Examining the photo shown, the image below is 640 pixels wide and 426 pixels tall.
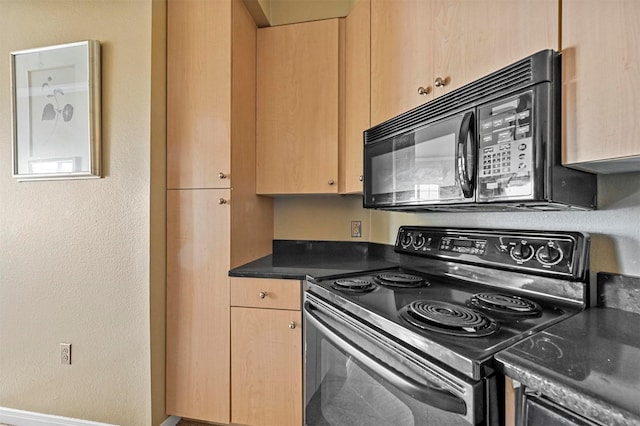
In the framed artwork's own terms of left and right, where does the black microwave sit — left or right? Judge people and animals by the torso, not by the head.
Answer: on its left

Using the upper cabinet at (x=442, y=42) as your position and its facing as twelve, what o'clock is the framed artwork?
The framed artwork is roughly at 1 o'clock from the upper cabinet.

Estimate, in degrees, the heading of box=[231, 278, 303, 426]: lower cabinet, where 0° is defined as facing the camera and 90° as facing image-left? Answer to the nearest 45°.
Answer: approximately 0°

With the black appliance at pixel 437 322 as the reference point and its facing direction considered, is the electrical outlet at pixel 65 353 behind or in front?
in front

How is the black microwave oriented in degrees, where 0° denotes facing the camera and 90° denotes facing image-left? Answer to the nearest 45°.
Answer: approximately 45°

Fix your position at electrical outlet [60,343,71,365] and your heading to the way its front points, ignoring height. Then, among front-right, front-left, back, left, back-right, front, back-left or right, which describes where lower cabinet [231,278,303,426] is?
left

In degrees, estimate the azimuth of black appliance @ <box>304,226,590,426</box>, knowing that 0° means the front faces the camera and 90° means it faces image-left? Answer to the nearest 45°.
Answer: approximately 45°

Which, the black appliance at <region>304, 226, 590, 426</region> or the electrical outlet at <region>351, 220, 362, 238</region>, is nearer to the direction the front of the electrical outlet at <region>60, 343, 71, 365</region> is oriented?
the black appliance

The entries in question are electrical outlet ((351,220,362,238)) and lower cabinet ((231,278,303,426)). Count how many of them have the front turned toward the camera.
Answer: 2
